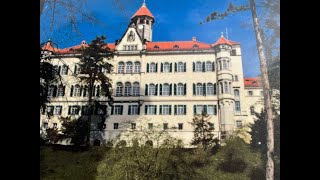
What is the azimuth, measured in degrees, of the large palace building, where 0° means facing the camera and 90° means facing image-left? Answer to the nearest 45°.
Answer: approximately 0°
